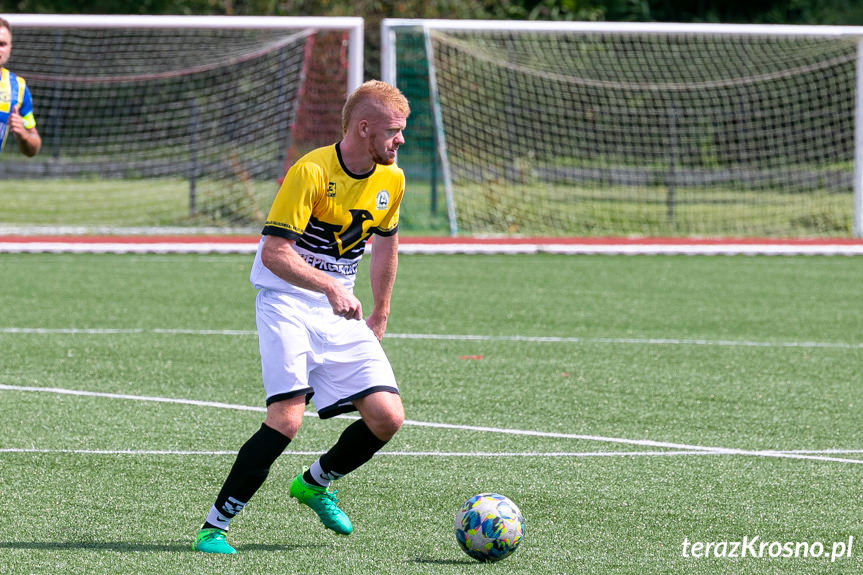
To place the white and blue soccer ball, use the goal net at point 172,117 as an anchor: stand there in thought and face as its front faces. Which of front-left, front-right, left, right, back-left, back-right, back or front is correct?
front

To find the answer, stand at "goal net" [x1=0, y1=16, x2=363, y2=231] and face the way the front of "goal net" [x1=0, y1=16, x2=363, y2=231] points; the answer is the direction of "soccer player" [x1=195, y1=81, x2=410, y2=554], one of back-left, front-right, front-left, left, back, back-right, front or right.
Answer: front

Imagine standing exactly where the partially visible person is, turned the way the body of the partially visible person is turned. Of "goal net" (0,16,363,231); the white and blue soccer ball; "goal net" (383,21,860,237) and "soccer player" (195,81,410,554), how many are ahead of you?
2

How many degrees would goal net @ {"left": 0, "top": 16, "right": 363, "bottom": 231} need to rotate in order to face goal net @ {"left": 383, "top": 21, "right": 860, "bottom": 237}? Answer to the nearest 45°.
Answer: approximately 90° to its left

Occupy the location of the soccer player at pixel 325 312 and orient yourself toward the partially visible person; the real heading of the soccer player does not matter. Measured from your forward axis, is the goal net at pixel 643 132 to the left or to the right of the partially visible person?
right

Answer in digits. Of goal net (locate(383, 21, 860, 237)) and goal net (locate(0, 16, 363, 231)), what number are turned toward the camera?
2

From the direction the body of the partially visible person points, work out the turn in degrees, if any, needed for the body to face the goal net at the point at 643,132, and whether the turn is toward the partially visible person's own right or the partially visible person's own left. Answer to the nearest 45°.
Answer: approximately 135° to the partially visible person's own left

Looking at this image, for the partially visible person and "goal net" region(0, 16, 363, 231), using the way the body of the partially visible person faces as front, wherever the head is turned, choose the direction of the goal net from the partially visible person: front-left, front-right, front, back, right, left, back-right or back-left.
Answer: back

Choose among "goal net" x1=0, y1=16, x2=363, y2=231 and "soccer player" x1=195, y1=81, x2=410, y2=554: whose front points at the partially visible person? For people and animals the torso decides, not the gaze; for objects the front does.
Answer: the goal net

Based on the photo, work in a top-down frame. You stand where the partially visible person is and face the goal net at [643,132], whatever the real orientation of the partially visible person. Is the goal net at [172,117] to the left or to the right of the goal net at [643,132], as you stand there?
left

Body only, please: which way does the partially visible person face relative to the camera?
toward the camera

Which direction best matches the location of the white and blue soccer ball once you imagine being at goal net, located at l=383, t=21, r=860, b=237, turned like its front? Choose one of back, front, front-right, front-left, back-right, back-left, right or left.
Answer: front

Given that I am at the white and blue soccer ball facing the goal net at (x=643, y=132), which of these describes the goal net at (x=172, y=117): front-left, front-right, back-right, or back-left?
front-left

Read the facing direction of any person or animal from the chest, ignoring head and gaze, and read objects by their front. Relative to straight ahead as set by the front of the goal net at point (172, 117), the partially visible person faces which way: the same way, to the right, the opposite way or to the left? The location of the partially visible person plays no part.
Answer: the same way

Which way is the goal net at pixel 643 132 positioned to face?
toward the camera

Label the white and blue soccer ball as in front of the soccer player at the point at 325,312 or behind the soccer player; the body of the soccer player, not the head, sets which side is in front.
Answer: in front

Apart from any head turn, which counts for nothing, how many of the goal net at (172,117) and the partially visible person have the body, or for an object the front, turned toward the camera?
2

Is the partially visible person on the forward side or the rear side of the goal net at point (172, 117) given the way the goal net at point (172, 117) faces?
on the forward side
